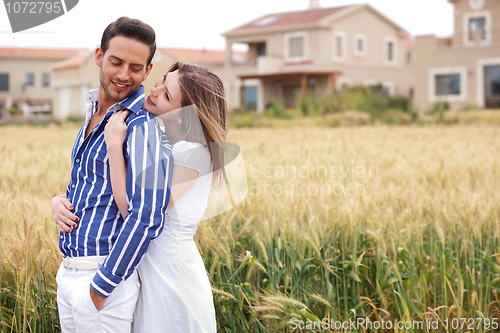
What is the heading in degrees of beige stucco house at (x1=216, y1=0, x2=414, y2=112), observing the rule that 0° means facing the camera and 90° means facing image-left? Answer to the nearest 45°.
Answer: approximately 45°

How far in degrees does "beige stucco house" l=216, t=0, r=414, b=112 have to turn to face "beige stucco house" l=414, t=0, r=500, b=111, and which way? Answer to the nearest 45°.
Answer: approximately 90° to its left

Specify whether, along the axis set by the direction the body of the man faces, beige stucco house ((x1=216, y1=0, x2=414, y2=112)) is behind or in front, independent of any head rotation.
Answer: behind

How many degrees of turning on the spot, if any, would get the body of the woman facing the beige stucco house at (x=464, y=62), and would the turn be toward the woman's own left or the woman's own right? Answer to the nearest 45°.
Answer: approximately 135° to the woman's own right

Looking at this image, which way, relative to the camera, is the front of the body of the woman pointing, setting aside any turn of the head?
to the viewer's left

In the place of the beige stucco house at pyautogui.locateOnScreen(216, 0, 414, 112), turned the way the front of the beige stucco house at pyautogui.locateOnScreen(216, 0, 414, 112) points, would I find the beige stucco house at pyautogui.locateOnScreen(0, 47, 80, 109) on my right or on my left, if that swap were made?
on my right
